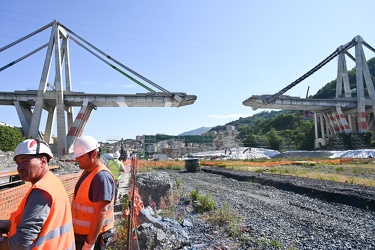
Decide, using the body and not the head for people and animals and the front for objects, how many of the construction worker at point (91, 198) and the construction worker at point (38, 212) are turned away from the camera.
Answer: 0

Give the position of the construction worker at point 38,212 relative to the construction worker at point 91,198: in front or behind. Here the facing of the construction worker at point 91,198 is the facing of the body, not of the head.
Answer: in front

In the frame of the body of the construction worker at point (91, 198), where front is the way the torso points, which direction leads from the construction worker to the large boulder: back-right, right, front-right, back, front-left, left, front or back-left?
back

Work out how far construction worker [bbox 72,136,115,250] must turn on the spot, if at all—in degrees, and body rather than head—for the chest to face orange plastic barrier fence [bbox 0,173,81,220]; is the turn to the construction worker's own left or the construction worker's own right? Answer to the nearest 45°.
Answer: approximately 90° to the construction worker's own right

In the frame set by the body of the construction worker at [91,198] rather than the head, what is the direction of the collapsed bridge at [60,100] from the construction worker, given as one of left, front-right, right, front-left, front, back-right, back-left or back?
back-right

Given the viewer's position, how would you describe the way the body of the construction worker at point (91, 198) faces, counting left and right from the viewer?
facing the viewer and to the left of the viewer

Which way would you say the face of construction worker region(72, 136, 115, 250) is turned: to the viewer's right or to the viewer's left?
to the viewer's left
